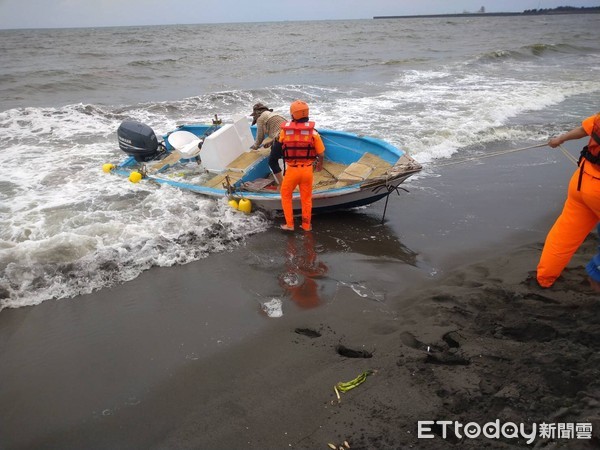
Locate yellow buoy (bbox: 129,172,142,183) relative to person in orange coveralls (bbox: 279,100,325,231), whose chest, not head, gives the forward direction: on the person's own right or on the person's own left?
on the person's own left

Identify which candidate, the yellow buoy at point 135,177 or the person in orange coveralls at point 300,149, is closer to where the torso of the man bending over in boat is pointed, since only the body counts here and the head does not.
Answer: the yellow buoy

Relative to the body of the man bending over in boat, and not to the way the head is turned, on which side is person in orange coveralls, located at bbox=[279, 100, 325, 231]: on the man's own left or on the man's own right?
on the man's own left

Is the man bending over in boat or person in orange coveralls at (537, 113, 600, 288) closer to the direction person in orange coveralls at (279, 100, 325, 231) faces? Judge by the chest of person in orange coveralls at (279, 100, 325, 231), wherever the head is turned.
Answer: the man bending over in boat

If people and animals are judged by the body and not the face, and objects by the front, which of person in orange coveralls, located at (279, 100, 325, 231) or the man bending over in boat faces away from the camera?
the person in orange coveralls

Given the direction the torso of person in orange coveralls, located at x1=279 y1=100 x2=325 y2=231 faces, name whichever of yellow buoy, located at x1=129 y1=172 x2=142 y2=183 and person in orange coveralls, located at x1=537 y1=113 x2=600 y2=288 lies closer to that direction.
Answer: the yellow buoy

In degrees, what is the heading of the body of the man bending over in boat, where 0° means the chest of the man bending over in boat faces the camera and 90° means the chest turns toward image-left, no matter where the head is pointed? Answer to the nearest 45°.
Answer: approximately 90°

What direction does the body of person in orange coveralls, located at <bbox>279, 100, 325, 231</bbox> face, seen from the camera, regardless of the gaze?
away from the camera

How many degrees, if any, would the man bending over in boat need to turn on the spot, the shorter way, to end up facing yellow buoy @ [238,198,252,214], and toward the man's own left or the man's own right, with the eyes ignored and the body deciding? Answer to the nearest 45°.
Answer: approximately 90° to the man's own left

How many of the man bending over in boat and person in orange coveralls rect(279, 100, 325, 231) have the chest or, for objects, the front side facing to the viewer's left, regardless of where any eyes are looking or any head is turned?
1

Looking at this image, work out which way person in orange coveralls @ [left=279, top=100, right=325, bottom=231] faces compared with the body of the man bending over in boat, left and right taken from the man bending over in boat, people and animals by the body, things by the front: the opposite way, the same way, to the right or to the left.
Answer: to the right

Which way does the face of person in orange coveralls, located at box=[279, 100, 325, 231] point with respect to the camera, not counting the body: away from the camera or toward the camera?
away from the camera
